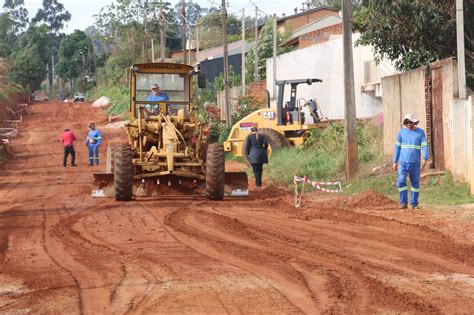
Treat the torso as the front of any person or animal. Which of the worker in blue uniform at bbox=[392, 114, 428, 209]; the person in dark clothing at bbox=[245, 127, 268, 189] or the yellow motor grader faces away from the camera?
the person in dark clothing

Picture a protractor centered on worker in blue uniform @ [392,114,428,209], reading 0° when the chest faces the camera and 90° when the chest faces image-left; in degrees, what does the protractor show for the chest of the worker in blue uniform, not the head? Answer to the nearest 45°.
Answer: approximately 0°

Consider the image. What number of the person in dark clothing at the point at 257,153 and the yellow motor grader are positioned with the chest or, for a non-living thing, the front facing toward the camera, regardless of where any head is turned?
1

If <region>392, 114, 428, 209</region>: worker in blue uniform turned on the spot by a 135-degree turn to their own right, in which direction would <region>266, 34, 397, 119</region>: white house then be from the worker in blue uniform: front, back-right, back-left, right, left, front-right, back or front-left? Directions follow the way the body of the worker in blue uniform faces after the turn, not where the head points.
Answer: front-right

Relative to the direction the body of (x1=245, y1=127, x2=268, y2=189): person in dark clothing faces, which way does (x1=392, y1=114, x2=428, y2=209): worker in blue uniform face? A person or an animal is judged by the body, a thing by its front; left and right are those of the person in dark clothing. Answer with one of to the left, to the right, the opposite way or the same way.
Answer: the opposite way

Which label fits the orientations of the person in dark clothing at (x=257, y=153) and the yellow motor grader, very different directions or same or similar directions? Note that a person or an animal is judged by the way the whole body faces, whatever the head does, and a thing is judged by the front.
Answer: very different directions

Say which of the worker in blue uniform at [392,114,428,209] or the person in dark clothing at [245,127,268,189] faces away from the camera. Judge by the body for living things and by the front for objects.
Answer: the person in dark clothing

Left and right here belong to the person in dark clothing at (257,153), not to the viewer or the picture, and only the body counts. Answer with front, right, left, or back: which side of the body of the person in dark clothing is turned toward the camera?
back

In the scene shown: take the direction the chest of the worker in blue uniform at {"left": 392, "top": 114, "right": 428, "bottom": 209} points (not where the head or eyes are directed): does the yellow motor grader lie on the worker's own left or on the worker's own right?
on the worker's own right

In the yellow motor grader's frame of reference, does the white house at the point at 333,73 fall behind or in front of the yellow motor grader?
behind

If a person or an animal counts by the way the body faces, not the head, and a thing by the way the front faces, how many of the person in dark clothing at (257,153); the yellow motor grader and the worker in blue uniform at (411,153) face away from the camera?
1
